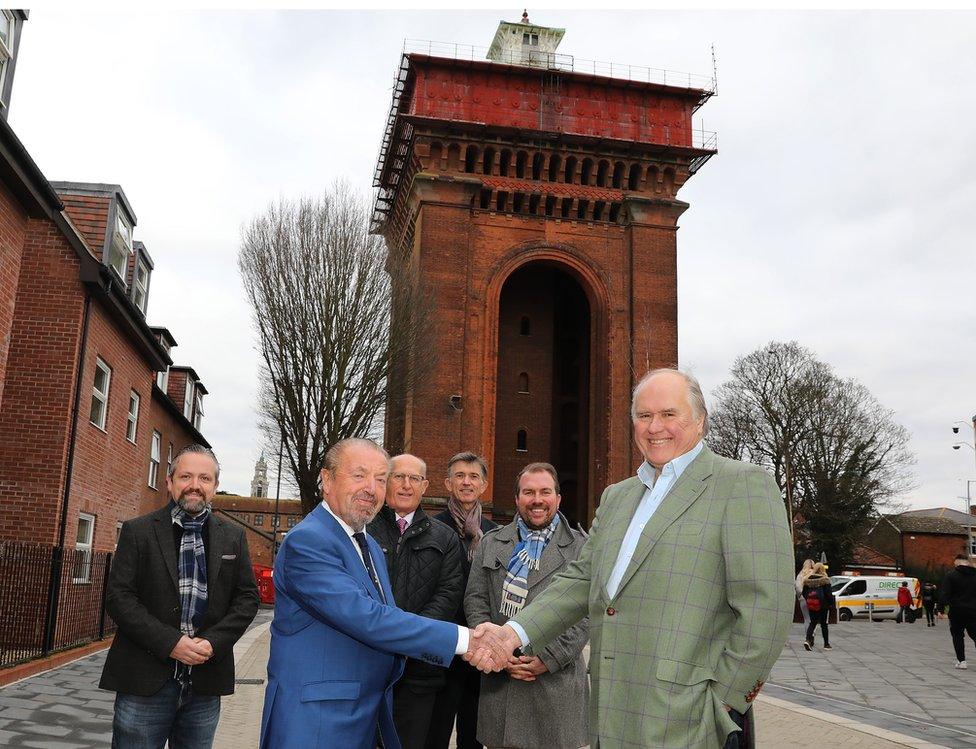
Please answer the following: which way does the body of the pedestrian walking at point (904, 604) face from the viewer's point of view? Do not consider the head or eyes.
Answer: away from the camera

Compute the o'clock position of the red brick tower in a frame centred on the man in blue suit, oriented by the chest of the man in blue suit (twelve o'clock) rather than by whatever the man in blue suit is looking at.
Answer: The red brick tower is roughly at 8 o'clock from the man in blue suit.

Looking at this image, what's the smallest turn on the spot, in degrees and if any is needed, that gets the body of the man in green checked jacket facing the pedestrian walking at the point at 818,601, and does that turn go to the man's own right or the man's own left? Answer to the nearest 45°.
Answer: approximately 135° to the man's own right

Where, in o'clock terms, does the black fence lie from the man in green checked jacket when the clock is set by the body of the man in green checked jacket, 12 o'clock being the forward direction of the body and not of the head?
The black fence is roughly at 3 o'clock from the man in green checked jacket.

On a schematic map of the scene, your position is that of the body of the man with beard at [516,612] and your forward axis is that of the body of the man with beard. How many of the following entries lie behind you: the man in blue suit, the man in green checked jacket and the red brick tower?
1

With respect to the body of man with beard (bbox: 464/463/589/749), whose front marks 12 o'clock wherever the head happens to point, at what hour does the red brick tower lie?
The red brick tower is roughly at 6 o'clock from the man with beard.

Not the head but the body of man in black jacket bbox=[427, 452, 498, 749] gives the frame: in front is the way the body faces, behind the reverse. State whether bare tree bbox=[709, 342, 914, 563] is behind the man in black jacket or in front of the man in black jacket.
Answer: behind

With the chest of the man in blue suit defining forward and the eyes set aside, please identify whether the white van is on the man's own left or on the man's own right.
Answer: on the man's own left

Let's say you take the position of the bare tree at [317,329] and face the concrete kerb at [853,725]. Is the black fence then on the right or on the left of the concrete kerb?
right
